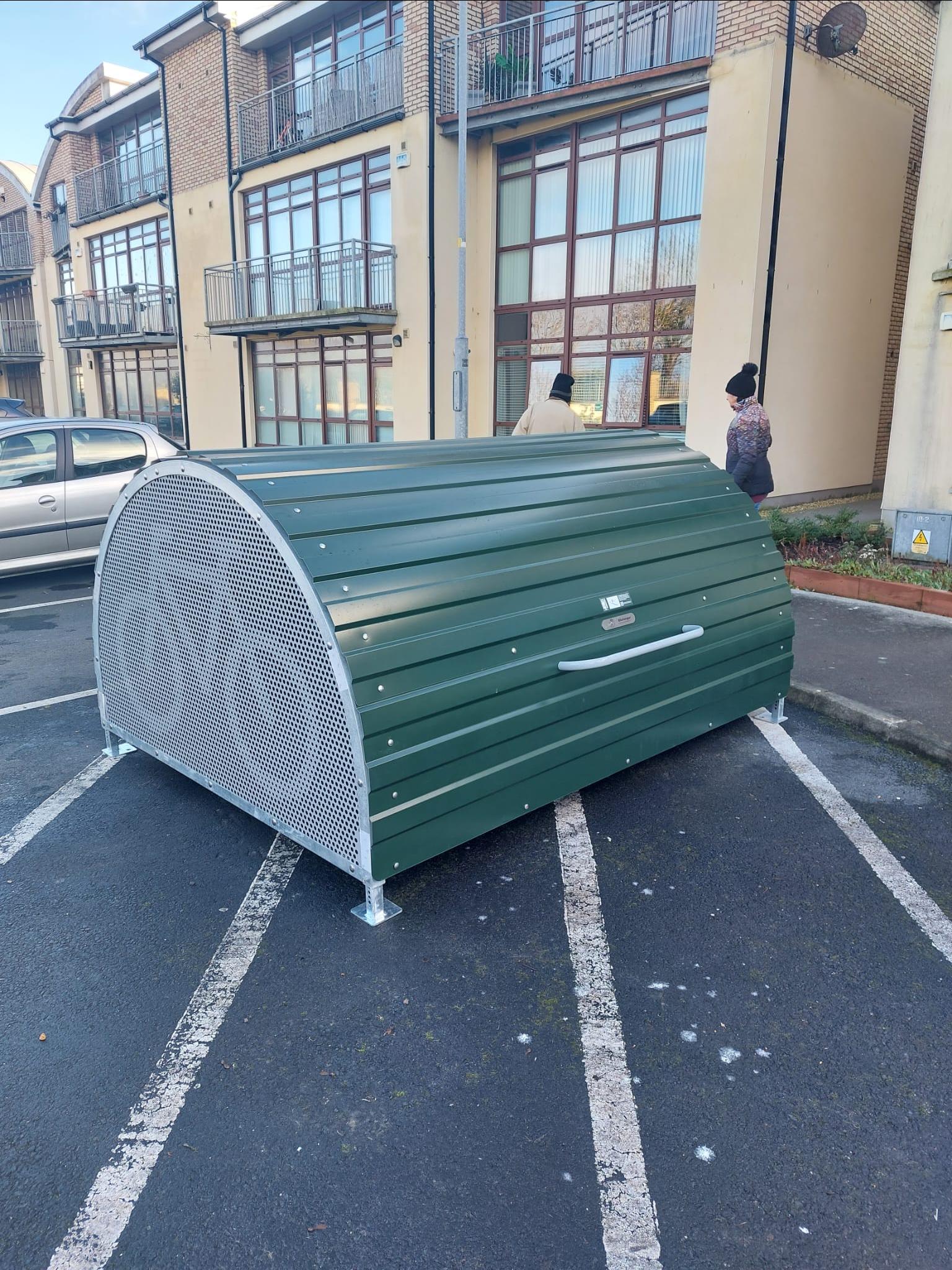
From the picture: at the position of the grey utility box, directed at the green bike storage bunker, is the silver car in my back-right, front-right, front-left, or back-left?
front-right

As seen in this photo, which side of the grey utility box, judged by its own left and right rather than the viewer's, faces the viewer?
front

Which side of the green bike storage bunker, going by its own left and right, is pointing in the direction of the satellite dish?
left

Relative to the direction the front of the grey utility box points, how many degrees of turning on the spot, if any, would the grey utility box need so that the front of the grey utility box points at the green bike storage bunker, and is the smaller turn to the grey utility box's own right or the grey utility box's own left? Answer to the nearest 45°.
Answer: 0° — it already faces it

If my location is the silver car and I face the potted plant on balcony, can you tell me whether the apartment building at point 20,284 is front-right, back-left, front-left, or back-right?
front-left

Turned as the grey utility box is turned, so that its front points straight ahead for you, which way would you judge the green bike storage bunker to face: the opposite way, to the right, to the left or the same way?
to the left

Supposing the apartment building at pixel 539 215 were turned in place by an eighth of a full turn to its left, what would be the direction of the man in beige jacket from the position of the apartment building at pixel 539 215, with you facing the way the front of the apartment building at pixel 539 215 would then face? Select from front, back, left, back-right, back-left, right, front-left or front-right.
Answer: front

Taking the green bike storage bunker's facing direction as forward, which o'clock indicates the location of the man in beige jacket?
The man in beige jacket is roughly at 8 o'clock from the green bike storage bunker.

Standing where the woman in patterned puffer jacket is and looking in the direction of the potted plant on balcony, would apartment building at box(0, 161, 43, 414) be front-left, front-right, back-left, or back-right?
front-left

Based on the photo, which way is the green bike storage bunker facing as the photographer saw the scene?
facing the viewer and to the right of the viewer
